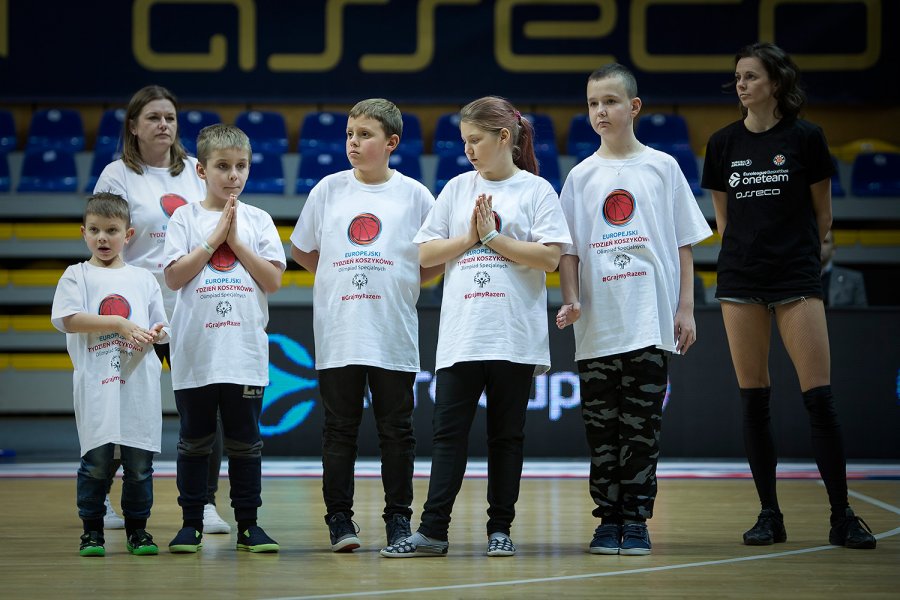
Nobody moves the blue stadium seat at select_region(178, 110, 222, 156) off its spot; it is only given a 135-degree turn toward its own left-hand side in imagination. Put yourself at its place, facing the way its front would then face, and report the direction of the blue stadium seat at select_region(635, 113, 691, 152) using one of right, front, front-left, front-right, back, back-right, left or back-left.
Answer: front-right

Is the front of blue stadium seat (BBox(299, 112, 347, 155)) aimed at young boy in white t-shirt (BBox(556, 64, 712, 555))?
yes

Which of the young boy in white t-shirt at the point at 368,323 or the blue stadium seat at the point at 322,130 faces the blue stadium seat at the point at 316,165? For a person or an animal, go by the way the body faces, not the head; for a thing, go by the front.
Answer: the blue stadium seat at the point at 322,130

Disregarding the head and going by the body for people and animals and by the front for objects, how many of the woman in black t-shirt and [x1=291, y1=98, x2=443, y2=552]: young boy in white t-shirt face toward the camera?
2

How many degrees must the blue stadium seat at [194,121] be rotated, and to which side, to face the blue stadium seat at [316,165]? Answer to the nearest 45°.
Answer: approximately 45° to its left

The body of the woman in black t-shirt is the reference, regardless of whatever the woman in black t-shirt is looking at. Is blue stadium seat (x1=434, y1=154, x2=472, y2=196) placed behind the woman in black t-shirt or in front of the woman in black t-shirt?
behind

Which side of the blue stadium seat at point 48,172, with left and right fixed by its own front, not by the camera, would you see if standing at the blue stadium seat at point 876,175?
left

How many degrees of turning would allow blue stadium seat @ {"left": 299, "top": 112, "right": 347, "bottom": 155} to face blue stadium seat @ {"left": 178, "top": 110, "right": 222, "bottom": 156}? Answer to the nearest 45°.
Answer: approximately 90° to its right

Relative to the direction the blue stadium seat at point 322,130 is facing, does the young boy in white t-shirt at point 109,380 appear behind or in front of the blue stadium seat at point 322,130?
in front

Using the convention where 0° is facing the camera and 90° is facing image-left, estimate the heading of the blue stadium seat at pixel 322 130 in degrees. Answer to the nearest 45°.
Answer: approximately 0°
